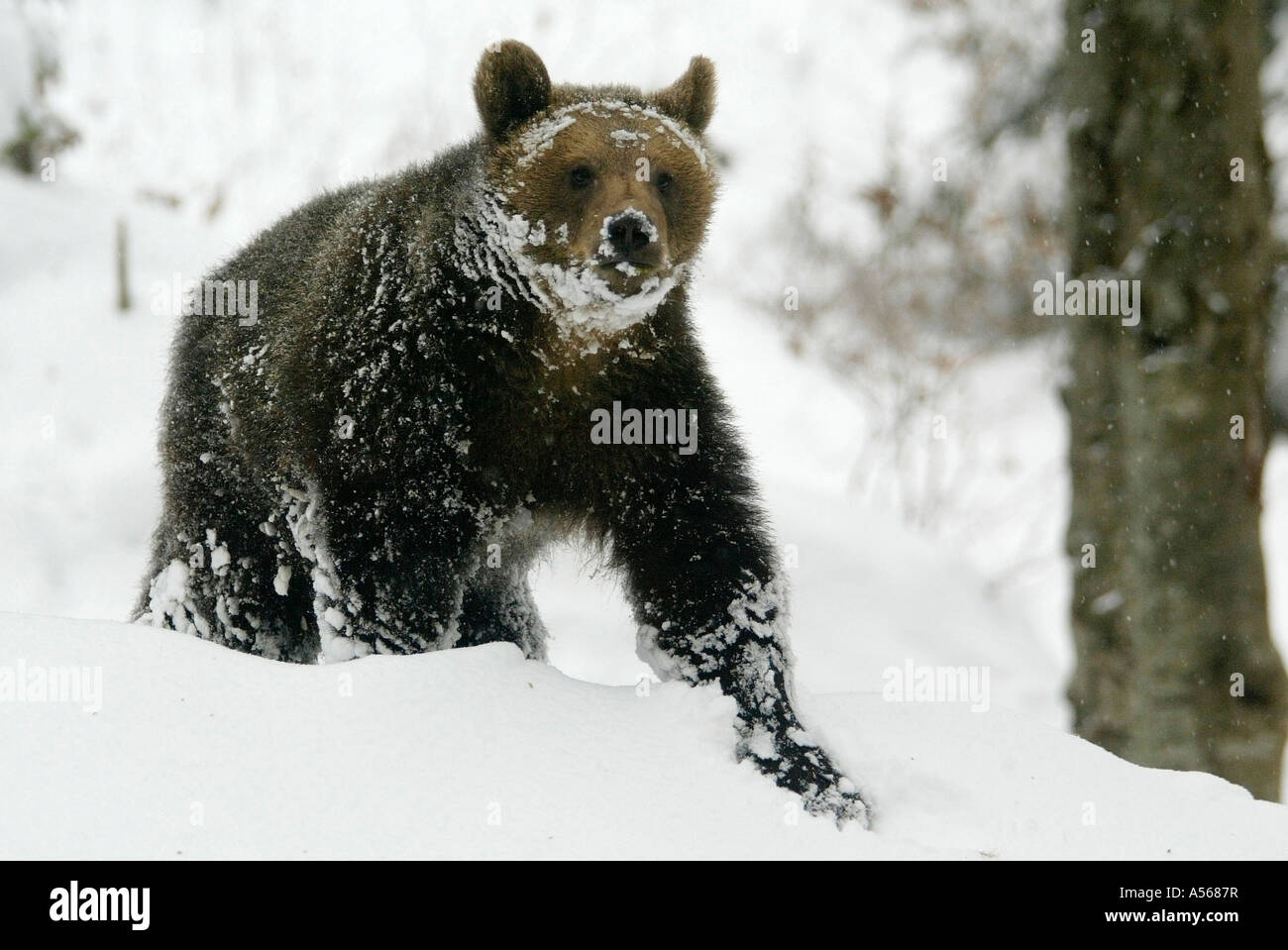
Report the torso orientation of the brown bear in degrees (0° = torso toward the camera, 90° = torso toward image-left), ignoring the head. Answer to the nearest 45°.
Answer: approximately 315°

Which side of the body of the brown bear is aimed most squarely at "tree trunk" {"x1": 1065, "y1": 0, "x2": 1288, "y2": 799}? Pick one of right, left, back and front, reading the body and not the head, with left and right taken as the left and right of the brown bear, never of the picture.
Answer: left
